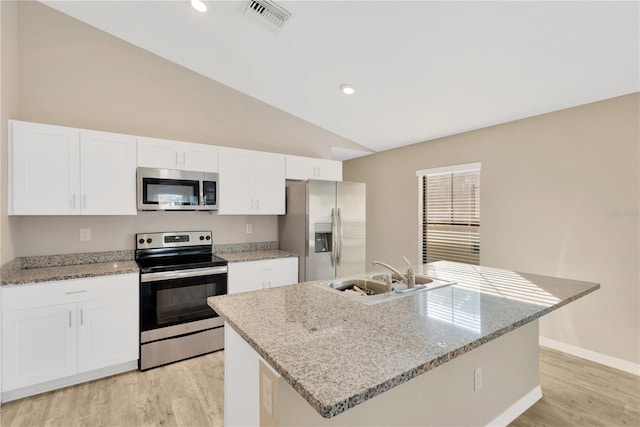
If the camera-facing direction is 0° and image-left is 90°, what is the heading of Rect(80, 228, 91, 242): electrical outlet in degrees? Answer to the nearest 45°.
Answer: approximately 0°

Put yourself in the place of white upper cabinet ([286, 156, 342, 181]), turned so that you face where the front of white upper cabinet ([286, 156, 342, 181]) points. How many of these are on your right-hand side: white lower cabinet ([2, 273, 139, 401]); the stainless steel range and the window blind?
2

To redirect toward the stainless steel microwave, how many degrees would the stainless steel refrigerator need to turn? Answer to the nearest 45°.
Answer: approximately 135° to its right

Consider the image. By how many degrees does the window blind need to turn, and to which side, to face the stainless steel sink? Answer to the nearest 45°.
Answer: approximately 45° to its left

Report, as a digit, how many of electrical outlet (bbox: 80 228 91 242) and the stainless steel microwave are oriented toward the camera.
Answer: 2

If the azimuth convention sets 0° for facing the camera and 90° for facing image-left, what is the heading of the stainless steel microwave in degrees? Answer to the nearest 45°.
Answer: approximately 0°

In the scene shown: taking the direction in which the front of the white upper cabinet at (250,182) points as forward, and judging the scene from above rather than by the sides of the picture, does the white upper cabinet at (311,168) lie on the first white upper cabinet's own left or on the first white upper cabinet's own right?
on the first white upper cabinet's own left

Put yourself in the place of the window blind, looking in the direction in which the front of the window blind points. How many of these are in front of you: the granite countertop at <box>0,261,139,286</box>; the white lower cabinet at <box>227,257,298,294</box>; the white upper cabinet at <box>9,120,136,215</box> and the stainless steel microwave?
4
